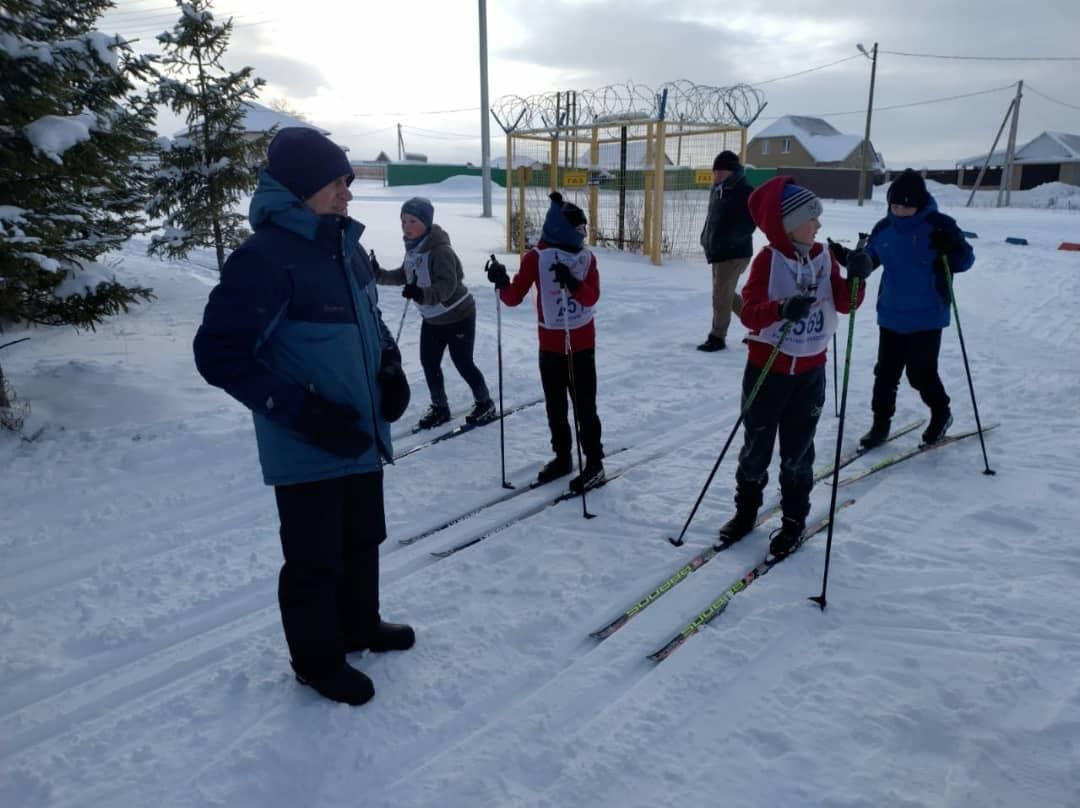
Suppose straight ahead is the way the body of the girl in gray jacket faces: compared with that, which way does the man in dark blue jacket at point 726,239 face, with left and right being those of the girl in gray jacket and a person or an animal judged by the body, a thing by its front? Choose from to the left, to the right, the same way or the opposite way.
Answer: the same way

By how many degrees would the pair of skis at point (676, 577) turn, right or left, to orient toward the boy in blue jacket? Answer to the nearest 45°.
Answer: approximately 180°

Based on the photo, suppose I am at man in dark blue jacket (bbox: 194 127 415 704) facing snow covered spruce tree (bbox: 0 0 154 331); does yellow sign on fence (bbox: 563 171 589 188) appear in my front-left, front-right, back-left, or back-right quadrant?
front-right

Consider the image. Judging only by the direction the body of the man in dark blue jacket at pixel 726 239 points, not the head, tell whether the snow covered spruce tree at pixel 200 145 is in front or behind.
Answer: in front

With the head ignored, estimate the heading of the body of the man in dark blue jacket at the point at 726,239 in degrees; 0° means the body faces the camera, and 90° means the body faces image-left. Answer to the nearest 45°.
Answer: approximately 45°

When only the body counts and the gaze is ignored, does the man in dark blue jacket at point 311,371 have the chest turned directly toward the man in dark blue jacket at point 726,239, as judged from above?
no

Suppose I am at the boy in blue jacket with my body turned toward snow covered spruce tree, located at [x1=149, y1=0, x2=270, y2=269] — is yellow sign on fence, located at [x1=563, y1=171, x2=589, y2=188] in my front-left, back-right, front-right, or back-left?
front-right

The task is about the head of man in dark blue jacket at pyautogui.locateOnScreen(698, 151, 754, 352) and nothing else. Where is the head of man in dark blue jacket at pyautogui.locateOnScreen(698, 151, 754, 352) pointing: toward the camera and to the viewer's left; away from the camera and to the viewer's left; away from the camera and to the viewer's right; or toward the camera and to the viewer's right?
toward the camera and to the viewer's left

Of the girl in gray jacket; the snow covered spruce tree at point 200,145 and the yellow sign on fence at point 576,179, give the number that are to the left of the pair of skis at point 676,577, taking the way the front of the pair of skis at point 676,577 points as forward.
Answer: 0

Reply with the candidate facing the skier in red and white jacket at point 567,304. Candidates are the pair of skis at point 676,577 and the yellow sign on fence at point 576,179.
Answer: the yellow sign on fence

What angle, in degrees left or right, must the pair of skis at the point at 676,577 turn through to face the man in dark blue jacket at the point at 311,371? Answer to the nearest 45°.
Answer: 0° — it already faces them

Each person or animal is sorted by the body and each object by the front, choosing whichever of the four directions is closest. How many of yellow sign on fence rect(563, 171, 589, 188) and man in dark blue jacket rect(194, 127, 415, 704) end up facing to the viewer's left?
0

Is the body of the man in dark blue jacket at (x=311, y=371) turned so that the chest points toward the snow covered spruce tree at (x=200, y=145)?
no

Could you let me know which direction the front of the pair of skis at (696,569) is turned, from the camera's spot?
facing the viewer and to the left of the viewer

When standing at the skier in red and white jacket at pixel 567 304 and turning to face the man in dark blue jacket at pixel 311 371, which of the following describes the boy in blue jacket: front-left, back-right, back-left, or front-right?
back-left

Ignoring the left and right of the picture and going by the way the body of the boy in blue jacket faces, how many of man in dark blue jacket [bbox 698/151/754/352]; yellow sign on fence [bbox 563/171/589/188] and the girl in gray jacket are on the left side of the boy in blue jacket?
0

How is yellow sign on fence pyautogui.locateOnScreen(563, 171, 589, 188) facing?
toward the camera

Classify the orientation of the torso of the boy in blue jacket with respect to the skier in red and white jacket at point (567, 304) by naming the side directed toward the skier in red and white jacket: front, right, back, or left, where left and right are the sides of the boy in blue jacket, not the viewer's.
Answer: front

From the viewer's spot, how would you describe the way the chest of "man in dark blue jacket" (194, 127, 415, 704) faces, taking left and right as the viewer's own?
facing the viewer and to the right of the viewer
